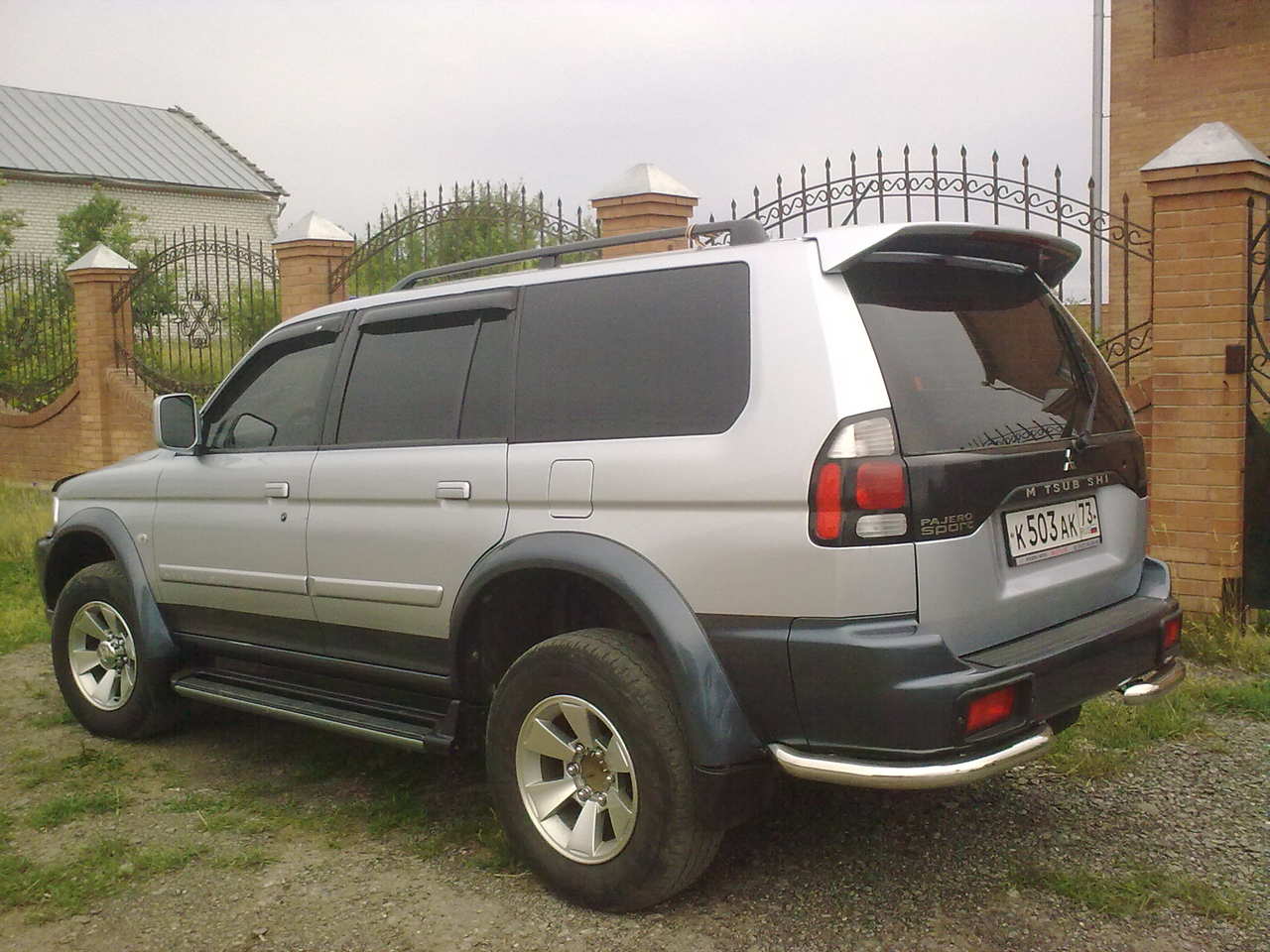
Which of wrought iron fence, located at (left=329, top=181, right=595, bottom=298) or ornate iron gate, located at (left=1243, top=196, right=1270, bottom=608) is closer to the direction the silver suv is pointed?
the wrought iron fence

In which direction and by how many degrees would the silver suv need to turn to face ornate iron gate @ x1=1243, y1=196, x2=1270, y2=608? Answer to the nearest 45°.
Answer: approximately 90° to its right

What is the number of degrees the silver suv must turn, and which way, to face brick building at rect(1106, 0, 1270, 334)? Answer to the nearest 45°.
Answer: approximately 90° to its right

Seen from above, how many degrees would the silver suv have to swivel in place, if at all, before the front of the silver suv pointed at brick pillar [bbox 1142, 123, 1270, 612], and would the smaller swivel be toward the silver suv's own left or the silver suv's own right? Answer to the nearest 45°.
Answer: approximately 90° to the silver suv's own right

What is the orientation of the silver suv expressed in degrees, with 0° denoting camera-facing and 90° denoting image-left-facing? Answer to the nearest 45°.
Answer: approximately 135°

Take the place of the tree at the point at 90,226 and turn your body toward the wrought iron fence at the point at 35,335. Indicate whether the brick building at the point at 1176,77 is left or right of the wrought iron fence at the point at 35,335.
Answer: left
